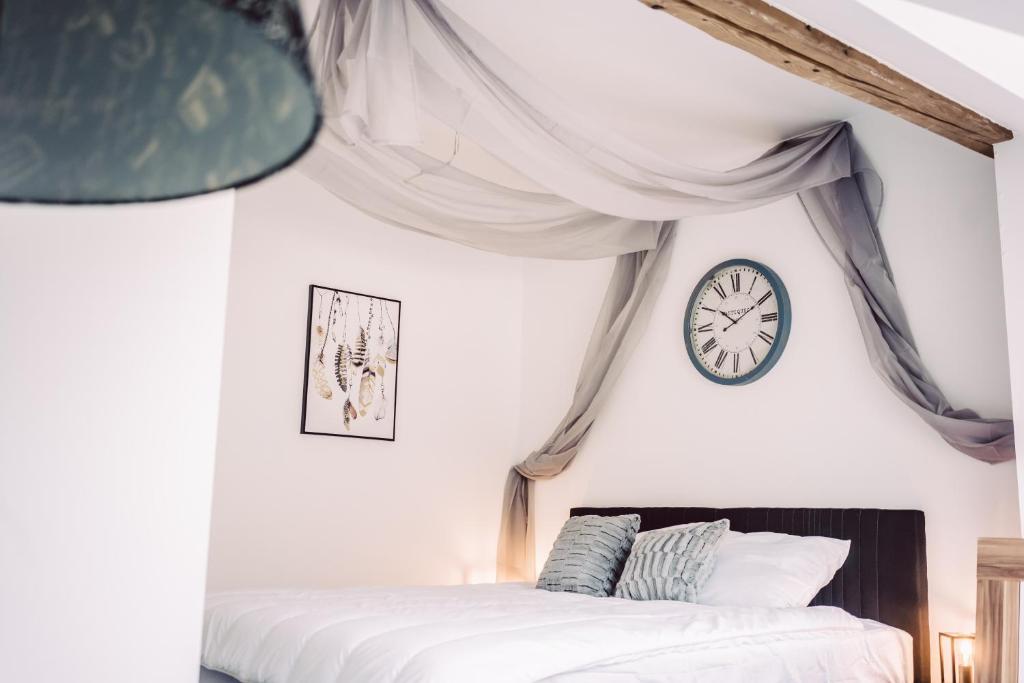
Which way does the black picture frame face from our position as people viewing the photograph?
facing the viewer and to the right of the viewer

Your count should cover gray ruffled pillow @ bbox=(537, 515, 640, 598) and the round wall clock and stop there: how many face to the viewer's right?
0

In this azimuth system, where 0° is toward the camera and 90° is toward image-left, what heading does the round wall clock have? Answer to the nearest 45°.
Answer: approximately 45°

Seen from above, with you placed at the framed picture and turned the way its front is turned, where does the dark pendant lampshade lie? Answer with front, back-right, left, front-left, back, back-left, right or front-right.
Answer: front-right

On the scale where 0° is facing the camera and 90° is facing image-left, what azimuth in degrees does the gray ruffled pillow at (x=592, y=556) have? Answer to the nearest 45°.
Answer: approximately 45°

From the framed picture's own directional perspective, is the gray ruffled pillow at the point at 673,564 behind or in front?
in front
